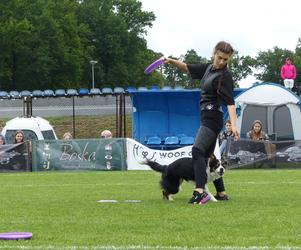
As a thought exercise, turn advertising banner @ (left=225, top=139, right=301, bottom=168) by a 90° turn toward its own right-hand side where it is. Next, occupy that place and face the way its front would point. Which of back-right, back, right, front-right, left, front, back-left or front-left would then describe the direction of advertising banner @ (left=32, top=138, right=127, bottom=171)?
front

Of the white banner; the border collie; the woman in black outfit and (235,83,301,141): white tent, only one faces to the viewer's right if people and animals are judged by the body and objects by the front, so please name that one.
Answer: the border collie

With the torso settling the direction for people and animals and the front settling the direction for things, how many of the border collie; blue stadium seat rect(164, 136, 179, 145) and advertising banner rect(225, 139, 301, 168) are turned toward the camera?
2

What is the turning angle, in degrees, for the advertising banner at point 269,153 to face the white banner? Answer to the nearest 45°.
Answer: approximately 90° to its right

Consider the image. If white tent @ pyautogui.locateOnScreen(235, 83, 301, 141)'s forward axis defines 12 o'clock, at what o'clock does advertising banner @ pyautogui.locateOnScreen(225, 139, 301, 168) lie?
The advertising banner is roughly at 12 o'clock from the white tent.

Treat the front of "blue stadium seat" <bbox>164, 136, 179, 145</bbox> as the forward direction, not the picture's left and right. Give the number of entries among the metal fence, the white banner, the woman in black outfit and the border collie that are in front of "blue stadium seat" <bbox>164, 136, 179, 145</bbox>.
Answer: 3

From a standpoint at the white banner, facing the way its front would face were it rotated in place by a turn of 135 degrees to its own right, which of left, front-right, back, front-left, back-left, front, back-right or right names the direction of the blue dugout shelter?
front-right

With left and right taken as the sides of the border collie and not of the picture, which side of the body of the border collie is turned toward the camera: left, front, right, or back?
right

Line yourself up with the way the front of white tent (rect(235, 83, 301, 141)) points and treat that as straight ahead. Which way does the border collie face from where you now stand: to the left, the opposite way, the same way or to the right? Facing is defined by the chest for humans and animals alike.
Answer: to the left
